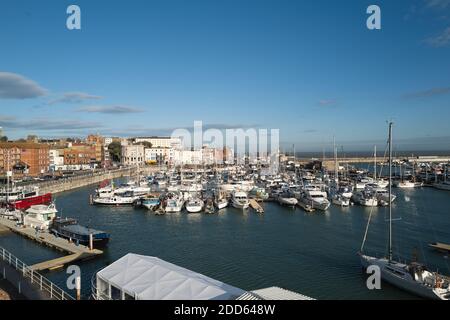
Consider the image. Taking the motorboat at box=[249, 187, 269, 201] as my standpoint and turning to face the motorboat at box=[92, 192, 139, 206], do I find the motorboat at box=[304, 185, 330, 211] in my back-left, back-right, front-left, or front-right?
back-left

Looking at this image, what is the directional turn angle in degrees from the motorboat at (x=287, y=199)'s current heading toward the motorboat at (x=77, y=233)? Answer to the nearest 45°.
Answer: approximately 90° to its right

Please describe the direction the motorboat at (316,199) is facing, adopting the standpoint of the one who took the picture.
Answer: facing the viewer and to the right of the viewer

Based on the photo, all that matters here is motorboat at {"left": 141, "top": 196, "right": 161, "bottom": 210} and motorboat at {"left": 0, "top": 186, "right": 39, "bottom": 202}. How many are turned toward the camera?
1

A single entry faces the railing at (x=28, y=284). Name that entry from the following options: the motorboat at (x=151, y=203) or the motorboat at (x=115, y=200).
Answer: the motorboat at (x=151, y=203)

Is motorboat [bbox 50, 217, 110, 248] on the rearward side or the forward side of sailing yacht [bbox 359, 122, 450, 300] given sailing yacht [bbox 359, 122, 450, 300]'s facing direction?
on the forward side

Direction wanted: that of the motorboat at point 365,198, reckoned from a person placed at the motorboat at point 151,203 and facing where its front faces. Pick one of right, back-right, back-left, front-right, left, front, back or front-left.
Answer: left

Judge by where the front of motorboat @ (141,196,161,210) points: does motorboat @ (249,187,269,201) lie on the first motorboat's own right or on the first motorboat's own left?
on the first motorboat's own left
